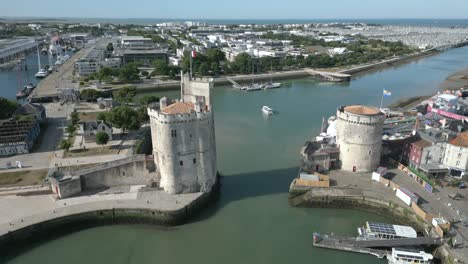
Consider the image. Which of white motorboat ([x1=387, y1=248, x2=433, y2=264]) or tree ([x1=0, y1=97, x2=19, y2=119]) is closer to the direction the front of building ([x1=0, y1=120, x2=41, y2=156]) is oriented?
the white motorboat

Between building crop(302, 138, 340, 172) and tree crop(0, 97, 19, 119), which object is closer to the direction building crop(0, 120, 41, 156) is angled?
the building

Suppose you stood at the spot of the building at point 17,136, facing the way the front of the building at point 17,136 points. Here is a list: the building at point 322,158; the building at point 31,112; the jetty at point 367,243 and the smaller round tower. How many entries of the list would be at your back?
1

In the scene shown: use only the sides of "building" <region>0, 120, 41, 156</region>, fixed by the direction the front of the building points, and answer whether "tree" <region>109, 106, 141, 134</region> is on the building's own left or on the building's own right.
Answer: on the building's own left

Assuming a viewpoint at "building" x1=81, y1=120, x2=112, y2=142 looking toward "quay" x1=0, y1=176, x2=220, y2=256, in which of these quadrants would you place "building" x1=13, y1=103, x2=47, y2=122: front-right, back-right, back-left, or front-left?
back-right

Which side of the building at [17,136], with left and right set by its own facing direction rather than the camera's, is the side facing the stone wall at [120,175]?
front

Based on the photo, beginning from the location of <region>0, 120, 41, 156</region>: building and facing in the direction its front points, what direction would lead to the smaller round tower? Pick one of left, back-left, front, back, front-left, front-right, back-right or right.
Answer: front-left

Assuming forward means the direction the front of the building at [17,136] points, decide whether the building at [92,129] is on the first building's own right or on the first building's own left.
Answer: on the first building's own left

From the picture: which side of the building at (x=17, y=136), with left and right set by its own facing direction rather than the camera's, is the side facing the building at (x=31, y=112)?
back

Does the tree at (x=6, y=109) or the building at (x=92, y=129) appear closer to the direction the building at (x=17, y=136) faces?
the building

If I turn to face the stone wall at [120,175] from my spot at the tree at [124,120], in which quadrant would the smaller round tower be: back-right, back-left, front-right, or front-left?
front-left

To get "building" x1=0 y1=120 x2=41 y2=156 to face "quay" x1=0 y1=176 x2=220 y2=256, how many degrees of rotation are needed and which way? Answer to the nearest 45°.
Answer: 0° — it already faces it

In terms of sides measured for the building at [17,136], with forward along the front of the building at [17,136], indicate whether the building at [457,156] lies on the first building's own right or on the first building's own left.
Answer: on the first building's own left

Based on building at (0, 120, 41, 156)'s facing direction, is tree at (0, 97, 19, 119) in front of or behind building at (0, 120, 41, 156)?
behind
